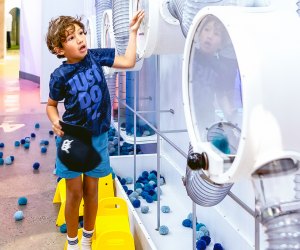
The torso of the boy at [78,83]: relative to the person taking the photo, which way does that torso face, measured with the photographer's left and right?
facing the viewer and to the right of the viewer

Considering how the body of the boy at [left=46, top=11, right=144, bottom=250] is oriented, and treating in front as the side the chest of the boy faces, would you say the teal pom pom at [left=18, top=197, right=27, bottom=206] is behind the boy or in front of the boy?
behind
